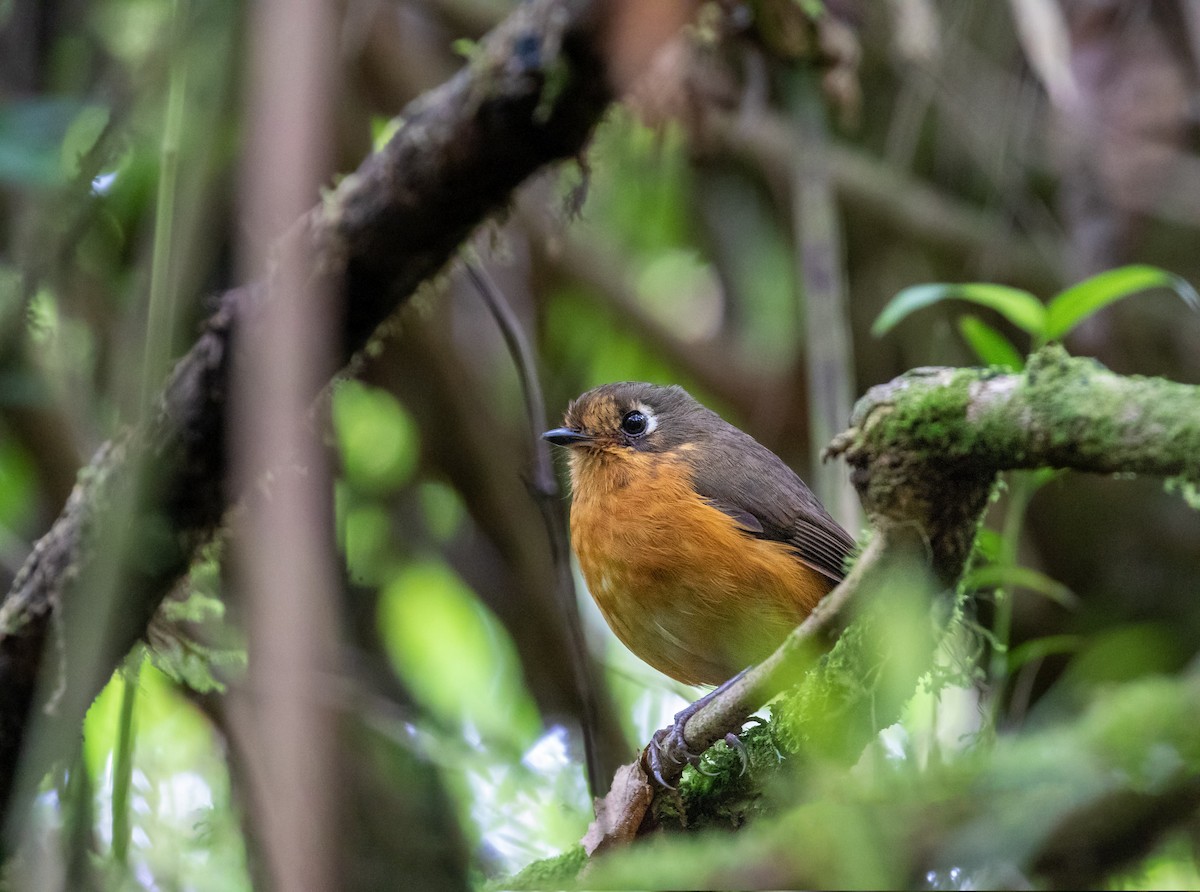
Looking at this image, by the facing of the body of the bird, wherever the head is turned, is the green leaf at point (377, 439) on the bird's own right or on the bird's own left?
on the bird's own right

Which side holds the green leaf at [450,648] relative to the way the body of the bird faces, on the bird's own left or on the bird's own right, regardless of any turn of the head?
on the bird's own right

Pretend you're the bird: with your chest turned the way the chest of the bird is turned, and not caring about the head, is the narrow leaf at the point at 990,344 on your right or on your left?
on your left
